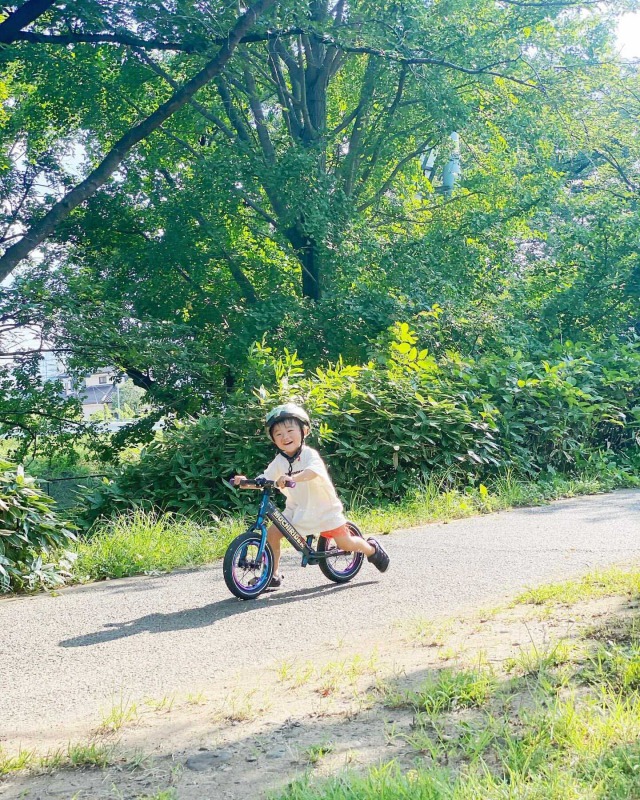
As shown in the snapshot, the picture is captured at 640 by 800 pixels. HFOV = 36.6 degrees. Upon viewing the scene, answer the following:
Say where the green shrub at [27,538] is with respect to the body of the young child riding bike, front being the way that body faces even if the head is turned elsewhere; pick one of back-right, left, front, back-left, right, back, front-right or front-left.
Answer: front-right

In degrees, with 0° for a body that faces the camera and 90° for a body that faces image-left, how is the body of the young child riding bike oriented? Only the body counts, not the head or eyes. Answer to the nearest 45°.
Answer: approximately 45°

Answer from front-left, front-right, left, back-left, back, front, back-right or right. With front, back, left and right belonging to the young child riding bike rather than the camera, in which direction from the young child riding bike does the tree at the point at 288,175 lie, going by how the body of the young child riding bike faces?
back-right
